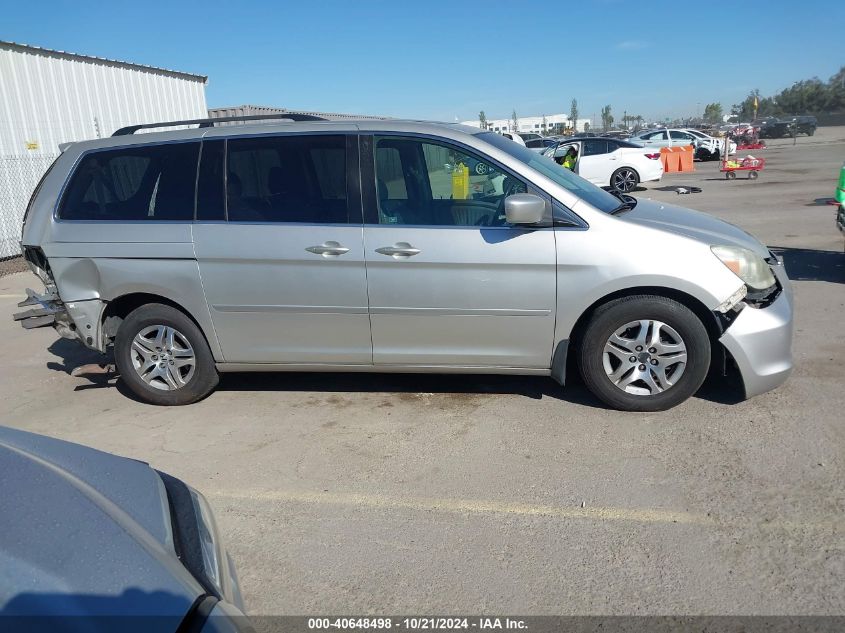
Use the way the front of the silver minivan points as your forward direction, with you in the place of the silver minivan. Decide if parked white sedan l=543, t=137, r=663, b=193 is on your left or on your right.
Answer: on your left

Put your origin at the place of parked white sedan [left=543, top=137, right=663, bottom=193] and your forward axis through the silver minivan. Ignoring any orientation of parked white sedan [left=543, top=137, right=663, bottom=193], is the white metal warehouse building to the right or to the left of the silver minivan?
right

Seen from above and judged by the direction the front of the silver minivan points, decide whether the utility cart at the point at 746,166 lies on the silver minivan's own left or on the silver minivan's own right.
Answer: on the silver minivan's own left

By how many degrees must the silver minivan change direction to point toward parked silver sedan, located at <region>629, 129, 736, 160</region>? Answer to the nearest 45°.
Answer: approximately 45° to its left

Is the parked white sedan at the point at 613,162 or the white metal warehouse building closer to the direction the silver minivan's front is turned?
the parked white sedan

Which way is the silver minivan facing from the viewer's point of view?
to the viewer's right

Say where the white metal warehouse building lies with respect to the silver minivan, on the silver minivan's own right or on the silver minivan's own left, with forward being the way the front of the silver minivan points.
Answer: on the silver minivan's own left

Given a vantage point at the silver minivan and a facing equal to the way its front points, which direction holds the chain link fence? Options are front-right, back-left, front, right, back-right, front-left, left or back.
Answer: back-left

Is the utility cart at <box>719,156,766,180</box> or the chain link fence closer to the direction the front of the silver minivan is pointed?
the utility cart
